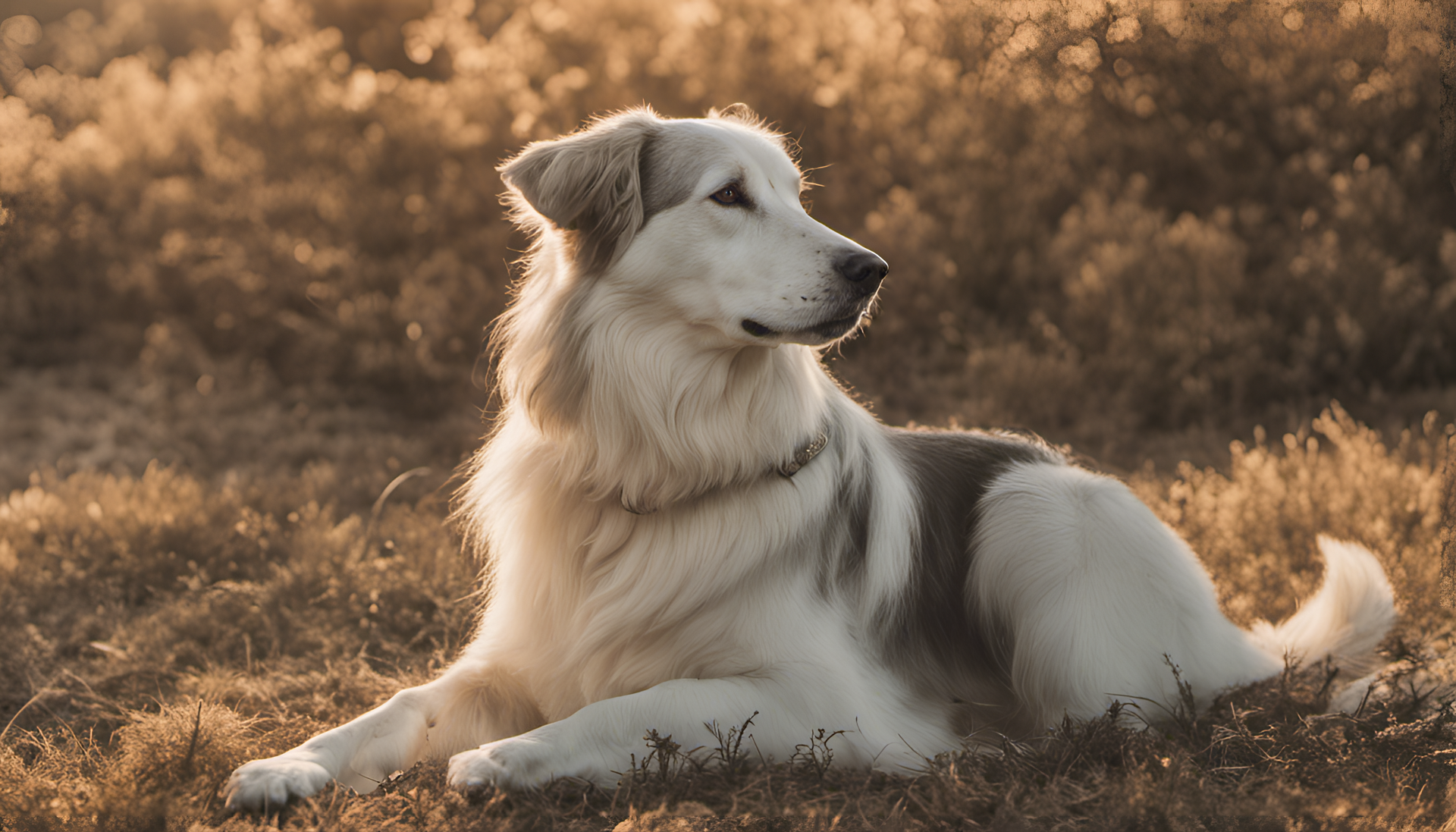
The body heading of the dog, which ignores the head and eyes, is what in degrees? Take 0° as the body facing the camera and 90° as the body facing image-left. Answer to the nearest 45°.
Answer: approximately 45°
